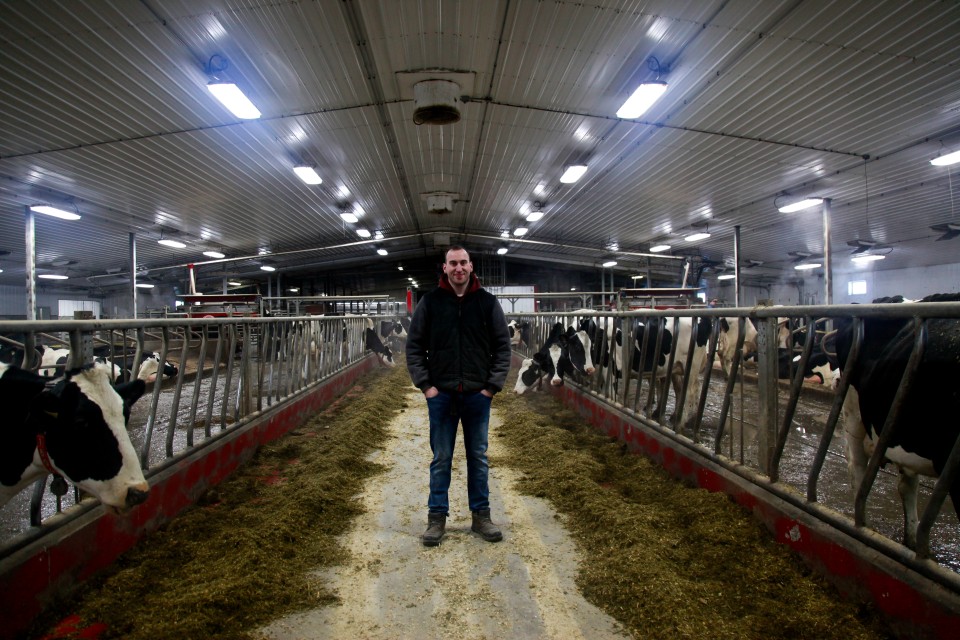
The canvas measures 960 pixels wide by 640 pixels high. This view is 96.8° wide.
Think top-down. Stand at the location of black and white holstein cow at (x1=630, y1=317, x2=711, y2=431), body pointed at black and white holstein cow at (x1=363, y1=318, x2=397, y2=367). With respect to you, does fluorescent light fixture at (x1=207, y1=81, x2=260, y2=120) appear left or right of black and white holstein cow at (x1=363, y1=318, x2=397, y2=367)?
left

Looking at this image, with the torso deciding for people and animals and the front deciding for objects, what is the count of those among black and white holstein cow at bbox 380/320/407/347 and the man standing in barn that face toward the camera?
1

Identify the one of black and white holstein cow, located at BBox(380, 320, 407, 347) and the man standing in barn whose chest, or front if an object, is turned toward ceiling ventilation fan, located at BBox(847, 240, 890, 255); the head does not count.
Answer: the black and white holstein cow

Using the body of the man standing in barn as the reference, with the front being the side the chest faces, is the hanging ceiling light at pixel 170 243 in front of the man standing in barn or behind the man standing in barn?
behind

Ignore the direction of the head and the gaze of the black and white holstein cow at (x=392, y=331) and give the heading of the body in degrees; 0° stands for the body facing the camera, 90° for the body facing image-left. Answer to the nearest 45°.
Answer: approximately 270°

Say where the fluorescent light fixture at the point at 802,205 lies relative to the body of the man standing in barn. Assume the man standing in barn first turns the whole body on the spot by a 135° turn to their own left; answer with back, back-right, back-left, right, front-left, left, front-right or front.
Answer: front

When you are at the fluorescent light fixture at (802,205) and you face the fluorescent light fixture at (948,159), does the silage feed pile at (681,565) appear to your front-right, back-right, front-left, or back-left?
front-right

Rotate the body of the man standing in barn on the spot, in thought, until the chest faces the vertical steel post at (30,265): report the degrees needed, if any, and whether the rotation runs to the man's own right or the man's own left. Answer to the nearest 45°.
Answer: approximately 135° to the man's own right

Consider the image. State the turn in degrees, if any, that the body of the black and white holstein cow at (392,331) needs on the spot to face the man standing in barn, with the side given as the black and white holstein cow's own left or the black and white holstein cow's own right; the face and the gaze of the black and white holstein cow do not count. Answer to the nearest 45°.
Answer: approximately 90° to the black and white holstein cow's own right

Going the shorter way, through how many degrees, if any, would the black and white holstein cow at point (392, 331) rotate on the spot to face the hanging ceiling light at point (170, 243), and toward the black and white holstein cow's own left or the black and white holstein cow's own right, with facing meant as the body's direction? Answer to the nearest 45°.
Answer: approximately 180°

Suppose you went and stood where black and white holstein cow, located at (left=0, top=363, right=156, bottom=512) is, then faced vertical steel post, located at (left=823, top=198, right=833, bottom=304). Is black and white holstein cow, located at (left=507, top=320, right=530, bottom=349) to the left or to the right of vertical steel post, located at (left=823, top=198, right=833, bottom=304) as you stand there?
left

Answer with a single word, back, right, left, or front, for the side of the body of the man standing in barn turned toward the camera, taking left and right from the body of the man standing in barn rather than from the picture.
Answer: front

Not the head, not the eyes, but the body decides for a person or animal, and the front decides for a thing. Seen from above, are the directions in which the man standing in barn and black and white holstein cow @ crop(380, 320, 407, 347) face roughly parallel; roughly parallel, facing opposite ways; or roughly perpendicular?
roughly perpendicular

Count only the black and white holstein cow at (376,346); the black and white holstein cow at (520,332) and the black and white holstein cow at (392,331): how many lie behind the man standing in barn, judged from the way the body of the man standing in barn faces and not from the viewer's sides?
3
